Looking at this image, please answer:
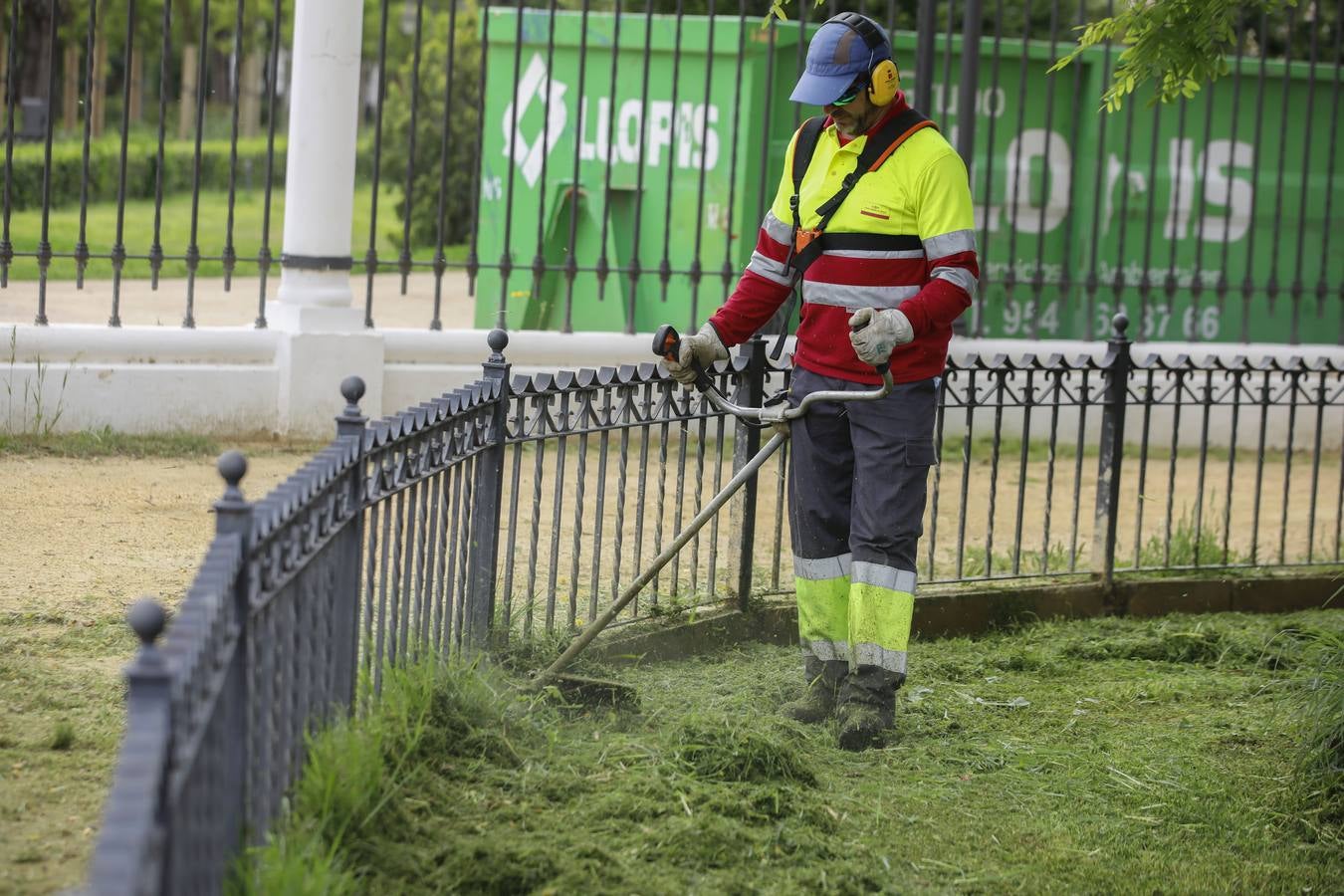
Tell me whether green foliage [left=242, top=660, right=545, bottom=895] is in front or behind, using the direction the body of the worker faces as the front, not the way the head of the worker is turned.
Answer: in front

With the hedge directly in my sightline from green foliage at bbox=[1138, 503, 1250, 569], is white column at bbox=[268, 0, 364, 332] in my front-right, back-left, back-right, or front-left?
front-left

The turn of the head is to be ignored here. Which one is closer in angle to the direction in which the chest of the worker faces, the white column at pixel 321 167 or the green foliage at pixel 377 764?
the green foliage

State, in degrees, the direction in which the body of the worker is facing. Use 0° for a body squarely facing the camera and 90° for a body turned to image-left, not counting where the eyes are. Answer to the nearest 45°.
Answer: approximately 45°

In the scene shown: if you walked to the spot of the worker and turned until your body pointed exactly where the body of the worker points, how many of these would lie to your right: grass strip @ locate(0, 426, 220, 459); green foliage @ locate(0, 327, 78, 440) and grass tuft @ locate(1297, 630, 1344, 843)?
2

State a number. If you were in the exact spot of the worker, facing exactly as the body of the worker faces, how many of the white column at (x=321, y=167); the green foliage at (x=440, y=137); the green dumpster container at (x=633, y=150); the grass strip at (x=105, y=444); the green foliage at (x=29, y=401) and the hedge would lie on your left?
0

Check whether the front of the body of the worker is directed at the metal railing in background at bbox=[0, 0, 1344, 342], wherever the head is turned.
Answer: no

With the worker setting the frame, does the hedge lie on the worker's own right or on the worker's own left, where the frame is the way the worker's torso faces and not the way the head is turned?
on the worker's own right

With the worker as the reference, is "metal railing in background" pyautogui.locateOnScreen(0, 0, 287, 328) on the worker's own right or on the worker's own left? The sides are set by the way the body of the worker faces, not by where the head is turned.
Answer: on the worker's own right

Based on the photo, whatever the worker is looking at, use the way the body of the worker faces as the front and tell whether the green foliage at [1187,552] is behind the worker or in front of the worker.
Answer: behind

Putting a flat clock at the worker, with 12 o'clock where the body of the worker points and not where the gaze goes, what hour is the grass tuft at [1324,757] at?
The grass tuft is roughly at 8 o'clock from the worker.

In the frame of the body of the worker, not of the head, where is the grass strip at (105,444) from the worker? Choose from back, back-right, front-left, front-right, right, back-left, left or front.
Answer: right

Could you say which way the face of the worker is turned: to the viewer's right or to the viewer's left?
to the viewer's left

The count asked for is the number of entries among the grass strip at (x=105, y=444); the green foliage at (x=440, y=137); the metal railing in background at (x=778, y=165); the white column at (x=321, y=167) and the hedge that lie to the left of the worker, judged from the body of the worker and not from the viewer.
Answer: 0

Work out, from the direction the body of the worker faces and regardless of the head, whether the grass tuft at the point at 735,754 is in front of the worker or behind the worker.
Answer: in front

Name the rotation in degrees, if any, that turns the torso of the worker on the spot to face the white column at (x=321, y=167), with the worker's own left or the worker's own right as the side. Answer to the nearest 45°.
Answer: approximately 90° to the worker's own right

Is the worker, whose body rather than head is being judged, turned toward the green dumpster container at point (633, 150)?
no

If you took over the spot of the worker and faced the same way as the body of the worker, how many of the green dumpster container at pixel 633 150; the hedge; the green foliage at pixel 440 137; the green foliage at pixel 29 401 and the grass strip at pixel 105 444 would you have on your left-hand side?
0

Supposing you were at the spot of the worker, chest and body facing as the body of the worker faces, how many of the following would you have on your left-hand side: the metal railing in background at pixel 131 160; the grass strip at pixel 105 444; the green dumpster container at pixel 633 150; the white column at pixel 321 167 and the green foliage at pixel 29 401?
0
